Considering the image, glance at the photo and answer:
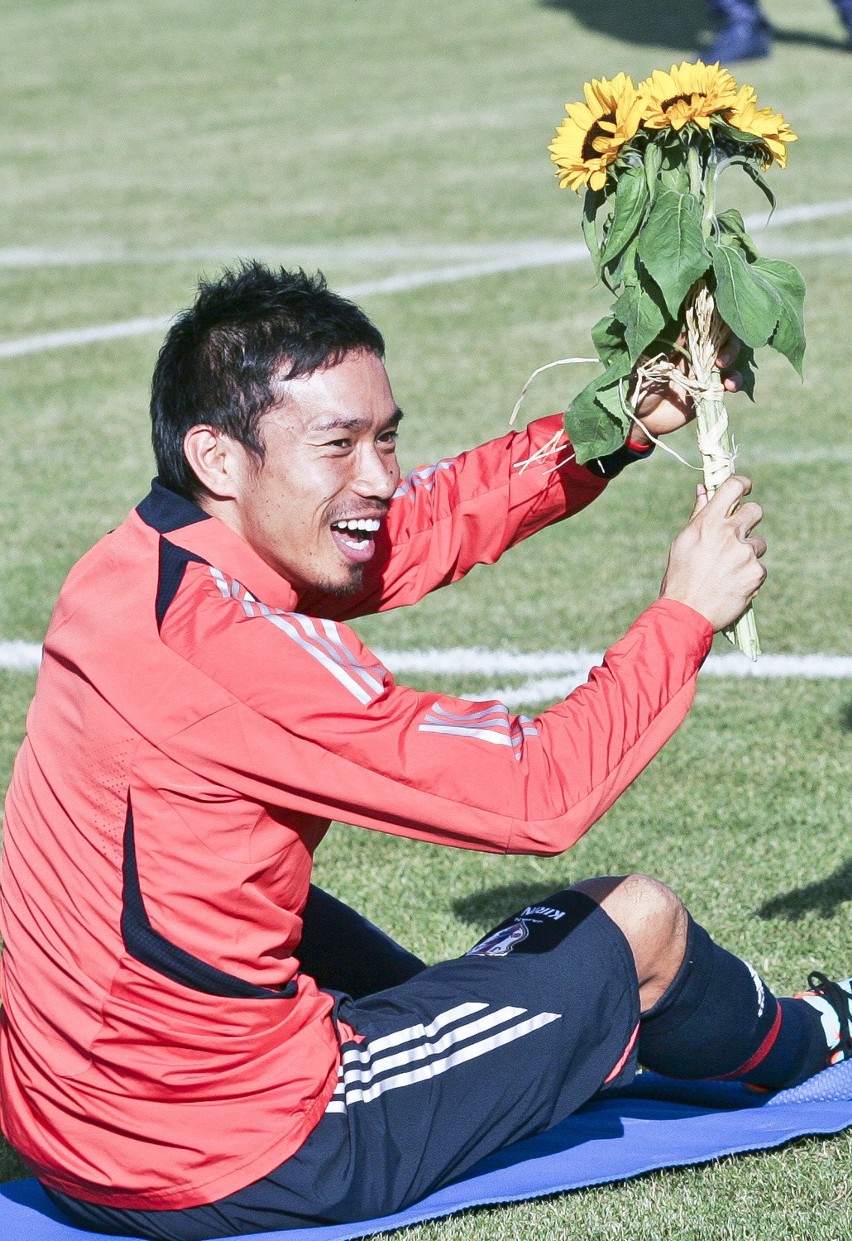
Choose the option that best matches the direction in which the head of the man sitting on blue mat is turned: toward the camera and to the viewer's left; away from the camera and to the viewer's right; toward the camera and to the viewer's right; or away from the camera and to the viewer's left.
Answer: toward the camera and to the viewer's right

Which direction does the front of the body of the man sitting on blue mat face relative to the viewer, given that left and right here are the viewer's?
facing to the right of the viewer
